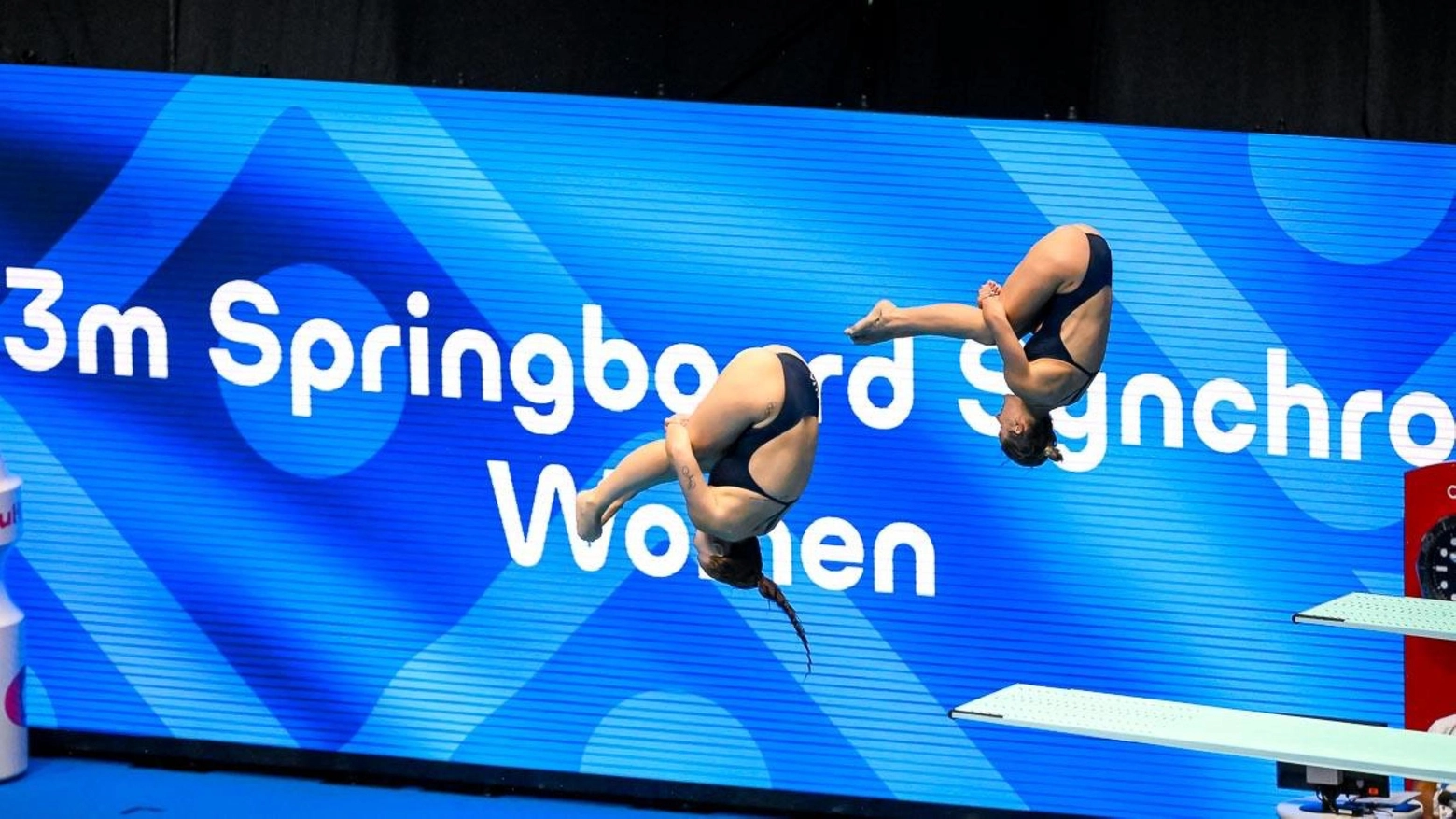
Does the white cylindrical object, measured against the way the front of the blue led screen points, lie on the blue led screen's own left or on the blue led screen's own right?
on the blue led screen's own right

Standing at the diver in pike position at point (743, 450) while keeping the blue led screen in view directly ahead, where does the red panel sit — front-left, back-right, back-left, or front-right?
front-right

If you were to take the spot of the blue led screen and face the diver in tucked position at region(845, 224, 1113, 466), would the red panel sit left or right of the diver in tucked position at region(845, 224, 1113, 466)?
left

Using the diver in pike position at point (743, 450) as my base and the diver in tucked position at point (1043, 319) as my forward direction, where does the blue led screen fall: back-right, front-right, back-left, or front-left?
back-left

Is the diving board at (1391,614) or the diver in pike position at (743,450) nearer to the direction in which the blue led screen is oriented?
the diver in pike position

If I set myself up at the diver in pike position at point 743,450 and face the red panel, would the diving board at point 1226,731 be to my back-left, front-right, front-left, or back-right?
front-right

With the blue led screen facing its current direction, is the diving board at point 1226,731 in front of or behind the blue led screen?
in front

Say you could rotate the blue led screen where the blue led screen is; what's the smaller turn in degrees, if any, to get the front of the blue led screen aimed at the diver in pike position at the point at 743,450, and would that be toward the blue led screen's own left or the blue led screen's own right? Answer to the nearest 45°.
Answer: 0° — it already faces them

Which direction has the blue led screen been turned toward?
toward the camera

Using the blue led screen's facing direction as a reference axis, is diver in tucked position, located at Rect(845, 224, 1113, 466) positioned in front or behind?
in front

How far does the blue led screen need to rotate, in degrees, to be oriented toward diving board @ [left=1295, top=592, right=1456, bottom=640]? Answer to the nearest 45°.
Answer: approximately 45° to its left
